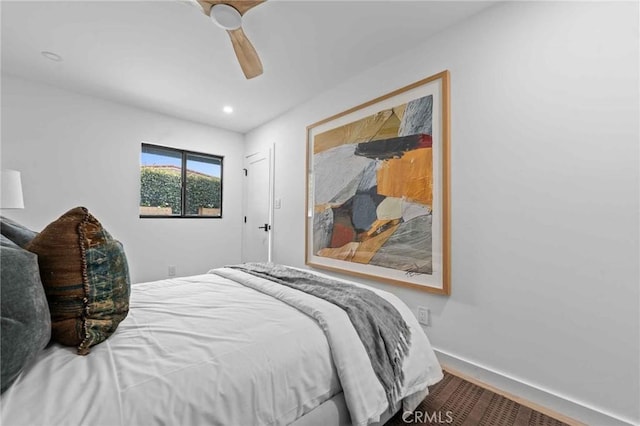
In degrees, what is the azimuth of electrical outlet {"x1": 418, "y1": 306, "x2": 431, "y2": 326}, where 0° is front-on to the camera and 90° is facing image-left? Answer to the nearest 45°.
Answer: approximately 45°

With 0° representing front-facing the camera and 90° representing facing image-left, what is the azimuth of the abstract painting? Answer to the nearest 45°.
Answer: approximately 45°

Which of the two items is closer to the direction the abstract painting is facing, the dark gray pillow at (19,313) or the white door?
the dark gray pillow
